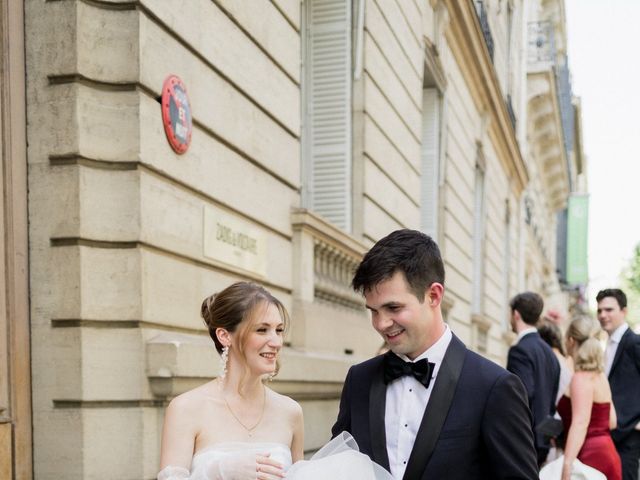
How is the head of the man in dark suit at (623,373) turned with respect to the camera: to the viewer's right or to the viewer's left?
to the viewer's left

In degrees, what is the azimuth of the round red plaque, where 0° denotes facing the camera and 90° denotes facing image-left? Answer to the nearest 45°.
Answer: approximately 315°

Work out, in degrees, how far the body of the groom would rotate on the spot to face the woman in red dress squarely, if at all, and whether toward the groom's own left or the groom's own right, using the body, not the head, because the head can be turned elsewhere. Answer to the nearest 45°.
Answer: approximately 135° to the groom's own right

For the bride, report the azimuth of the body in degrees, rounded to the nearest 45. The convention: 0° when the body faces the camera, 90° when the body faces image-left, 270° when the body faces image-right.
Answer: approximately 315°

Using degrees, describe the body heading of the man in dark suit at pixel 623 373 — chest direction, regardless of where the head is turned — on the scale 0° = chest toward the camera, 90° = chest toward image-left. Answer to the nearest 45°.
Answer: approximately 45°

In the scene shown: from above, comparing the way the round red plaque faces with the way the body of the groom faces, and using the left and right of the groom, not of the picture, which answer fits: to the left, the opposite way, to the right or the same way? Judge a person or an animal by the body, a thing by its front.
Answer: to the left

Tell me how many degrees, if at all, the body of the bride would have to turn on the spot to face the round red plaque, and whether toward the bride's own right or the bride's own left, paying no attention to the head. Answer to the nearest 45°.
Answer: approximately 135° to the bride's own left

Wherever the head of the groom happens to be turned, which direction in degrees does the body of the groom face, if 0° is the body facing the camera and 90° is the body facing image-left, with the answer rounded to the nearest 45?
approximately 45°
